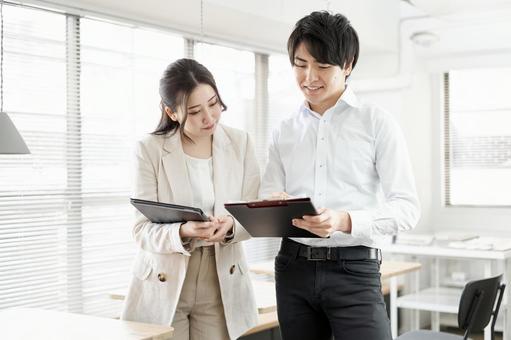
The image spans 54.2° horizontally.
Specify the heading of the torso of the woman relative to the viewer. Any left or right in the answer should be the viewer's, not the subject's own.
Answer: facing the viewer

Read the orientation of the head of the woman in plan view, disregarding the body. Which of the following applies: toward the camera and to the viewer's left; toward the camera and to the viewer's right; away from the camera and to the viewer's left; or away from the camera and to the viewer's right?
toward the camera and to the viewer's right

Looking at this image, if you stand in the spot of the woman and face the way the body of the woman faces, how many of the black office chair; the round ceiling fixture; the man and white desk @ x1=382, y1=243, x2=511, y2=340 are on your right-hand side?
0

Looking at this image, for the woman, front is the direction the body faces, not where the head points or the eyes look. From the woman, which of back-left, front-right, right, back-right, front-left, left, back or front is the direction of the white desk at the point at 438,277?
back-left

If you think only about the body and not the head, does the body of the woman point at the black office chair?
no

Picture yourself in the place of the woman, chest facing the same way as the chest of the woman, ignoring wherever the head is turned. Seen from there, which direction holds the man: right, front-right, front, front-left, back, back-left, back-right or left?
front-left

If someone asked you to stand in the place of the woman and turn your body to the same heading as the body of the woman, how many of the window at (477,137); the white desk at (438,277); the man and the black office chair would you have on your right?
0

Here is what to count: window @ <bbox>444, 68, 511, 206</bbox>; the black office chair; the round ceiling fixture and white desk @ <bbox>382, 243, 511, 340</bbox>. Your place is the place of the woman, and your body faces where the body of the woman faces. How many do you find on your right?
0

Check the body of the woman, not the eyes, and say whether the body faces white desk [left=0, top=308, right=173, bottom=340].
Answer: no

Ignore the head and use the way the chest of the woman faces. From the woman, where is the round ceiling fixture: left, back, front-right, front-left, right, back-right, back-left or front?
back-left

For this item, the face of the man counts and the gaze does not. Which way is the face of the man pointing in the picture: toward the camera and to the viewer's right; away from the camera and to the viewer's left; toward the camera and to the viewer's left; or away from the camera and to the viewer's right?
toward the camera and to the viewer's left
